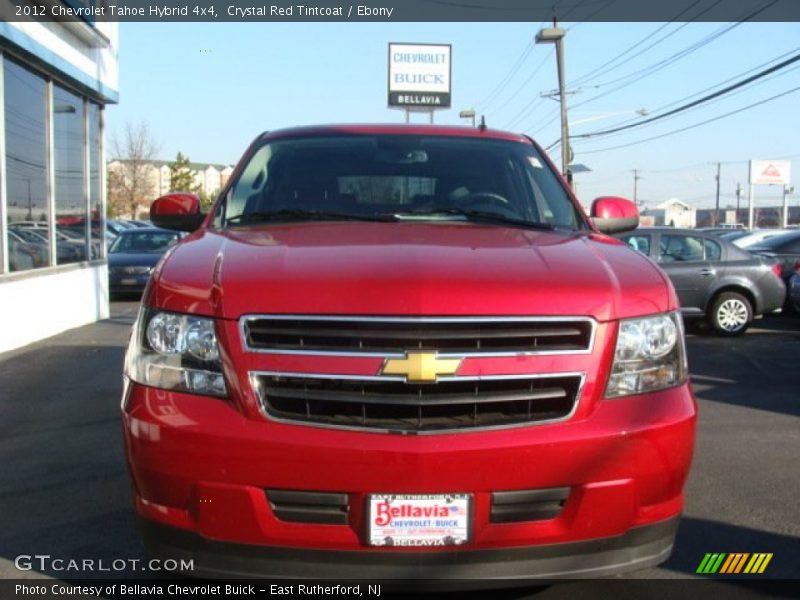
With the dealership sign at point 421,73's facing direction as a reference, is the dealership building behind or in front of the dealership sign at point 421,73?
in front

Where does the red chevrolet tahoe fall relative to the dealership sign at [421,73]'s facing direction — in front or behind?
in front

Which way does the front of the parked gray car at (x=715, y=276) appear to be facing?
to the viewer's left

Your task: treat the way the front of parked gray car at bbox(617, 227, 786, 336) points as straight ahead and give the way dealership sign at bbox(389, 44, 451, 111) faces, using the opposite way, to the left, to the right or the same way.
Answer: to the left

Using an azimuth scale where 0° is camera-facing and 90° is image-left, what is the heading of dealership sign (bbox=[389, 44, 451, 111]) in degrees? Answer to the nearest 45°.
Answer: approximately 0°

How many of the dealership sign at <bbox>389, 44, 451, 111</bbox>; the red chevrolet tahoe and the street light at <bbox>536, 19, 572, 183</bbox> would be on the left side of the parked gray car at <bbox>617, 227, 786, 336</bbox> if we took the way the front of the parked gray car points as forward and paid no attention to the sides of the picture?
1

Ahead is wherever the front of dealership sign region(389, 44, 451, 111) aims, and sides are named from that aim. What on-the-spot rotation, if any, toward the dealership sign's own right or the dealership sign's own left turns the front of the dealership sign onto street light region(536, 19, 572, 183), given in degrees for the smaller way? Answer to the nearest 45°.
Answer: approximately 45° to the dealership sign's own left

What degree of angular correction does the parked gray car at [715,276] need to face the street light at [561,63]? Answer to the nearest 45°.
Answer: approximately 90° to its right

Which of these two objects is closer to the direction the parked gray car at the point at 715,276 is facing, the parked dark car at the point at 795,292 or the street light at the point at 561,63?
the street light

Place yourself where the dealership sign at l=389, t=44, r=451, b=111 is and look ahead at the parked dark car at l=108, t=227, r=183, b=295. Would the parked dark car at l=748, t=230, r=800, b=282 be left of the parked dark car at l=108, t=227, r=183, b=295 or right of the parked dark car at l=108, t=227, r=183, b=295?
left

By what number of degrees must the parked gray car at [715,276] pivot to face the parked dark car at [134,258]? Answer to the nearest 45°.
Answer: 0° — it already faces it

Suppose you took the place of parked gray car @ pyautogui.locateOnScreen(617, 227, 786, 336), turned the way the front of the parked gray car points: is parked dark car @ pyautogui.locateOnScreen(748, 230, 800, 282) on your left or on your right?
on your right
